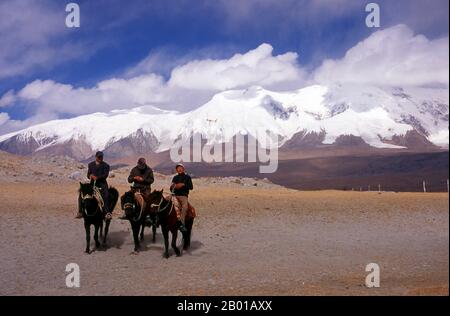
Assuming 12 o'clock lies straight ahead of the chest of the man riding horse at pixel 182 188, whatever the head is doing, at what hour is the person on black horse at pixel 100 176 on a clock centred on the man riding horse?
The person on black horse is roughly at 2 o'clock from the man riding horse.

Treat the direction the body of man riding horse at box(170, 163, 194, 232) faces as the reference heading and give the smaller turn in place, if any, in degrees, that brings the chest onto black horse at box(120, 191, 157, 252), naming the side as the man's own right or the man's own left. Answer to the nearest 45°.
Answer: approximately 45° to the man's own right

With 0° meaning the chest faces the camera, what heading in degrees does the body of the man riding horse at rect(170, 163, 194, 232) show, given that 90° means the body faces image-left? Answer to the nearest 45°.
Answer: approximately 45°

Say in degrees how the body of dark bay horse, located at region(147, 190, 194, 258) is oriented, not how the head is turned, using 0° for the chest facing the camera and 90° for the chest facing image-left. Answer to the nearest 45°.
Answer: approximately 45°

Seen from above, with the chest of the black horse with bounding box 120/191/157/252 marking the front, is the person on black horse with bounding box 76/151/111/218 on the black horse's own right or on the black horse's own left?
on the black horse's own right

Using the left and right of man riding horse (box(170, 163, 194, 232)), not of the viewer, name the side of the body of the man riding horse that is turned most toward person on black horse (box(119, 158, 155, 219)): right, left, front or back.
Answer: right

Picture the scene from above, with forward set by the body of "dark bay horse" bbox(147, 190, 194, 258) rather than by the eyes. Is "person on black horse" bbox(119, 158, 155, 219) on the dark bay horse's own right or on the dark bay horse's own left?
on the dark bay horse's own right

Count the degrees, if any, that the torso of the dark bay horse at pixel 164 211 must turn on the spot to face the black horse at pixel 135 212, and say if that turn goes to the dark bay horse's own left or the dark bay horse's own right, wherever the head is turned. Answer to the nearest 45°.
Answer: approximately 90° to the dark bay horse's own right
